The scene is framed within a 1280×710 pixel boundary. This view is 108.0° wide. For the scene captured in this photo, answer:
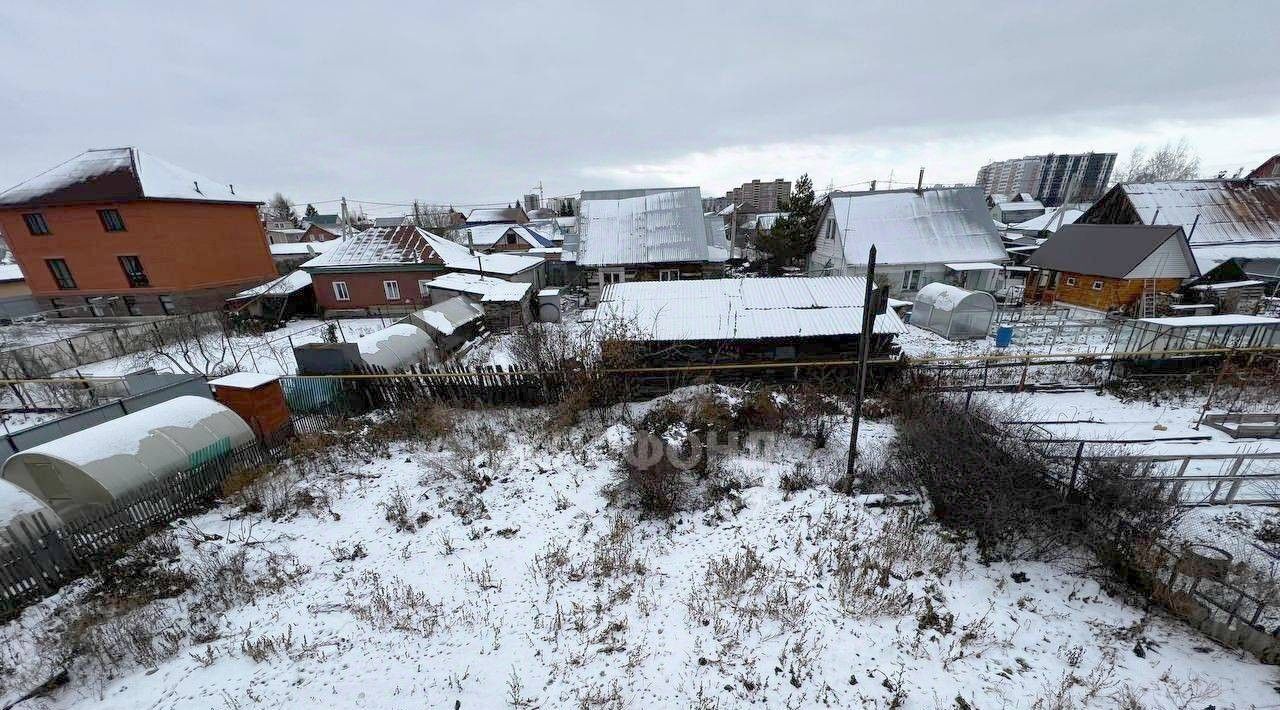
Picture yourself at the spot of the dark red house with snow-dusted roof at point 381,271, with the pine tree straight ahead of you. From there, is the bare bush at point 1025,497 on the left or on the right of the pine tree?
right

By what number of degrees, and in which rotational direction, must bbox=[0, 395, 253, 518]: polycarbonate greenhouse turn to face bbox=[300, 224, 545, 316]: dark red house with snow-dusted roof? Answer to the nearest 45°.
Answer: approximately 180°

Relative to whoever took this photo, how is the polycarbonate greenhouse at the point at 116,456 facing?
facing the viewer and to the left of the viewer

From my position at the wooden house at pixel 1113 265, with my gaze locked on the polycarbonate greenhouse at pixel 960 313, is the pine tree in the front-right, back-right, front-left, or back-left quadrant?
front-right

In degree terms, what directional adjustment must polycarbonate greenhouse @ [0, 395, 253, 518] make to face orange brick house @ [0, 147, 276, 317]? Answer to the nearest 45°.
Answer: approximately 135° to its right

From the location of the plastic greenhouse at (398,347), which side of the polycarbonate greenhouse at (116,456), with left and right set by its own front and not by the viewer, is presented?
back
